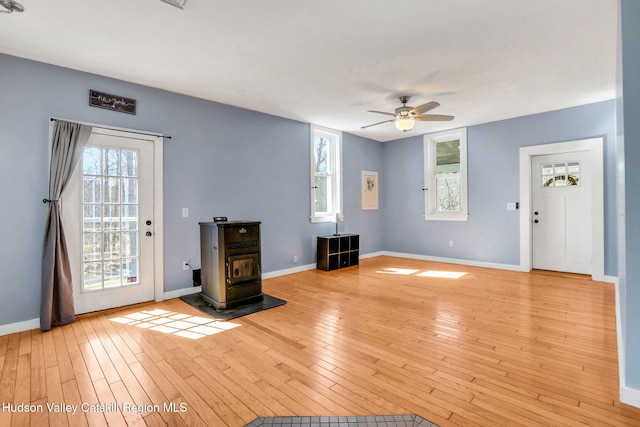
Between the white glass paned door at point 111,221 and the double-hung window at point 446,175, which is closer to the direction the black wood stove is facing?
the double-hung window

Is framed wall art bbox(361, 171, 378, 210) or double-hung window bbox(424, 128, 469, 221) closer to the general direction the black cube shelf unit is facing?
the double-hung window

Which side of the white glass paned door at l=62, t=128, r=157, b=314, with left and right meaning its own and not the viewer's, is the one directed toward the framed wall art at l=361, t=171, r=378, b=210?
left

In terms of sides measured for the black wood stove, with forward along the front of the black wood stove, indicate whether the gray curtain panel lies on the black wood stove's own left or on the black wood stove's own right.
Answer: on the black wood stove's own right

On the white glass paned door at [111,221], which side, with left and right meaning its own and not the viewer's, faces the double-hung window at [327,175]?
left

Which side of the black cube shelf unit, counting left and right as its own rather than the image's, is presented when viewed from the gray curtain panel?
right

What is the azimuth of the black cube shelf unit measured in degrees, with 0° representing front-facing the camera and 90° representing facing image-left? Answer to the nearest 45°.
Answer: approximately 315°

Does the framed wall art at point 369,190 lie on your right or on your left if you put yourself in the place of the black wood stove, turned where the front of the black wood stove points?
on your left
